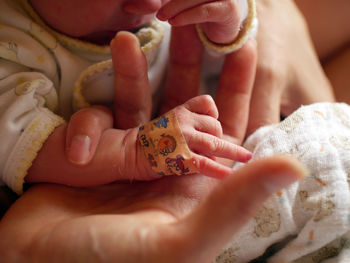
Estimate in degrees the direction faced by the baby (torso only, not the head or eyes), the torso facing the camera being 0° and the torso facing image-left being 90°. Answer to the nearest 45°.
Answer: approximately 315°
